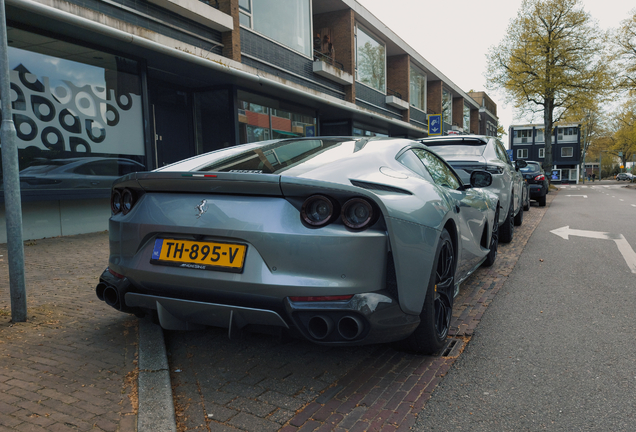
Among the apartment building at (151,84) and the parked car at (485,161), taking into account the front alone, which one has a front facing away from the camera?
the parked car

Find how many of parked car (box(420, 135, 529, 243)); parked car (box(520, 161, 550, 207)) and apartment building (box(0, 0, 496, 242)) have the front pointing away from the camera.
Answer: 2

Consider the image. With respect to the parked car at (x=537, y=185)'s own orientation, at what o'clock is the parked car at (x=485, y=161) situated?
the parked car at (x=485, y=161) is roughly at 6 o'clock from the parked car at (x=537, y=185).

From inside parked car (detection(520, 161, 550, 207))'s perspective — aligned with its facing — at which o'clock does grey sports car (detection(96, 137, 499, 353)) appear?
The grey sports car is roughly at 6 o'clock from the parked car.

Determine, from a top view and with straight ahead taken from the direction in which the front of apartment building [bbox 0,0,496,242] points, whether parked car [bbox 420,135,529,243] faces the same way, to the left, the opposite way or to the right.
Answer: to the left

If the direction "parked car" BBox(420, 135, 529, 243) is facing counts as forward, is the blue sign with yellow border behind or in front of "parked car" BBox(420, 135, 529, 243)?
in front

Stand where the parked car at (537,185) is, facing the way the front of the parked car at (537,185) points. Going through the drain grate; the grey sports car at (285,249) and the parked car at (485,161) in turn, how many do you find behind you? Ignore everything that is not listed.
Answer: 3

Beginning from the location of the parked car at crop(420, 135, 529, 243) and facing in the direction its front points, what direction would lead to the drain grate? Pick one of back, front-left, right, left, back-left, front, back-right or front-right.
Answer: back

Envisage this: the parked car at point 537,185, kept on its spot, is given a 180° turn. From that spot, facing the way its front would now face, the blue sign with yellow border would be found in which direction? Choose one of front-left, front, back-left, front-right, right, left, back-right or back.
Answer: front-right

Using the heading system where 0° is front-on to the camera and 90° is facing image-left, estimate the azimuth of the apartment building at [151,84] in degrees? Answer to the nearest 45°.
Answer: approximately 315°

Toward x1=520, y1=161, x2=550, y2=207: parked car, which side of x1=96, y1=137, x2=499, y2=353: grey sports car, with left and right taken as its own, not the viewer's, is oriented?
front

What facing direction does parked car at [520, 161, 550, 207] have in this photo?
away from the camera

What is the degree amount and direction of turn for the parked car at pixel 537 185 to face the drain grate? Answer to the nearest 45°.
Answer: approximately 180°

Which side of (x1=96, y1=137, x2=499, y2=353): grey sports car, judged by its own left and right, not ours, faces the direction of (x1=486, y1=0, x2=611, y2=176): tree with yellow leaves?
front

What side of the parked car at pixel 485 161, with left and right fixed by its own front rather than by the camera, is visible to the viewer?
back

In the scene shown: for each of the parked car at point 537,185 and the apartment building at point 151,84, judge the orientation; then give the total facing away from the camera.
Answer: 1

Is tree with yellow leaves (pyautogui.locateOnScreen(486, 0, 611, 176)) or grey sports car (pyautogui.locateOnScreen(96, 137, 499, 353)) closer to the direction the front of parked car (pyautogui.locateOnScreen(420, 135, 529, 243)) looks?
the tree with yellow leaves
